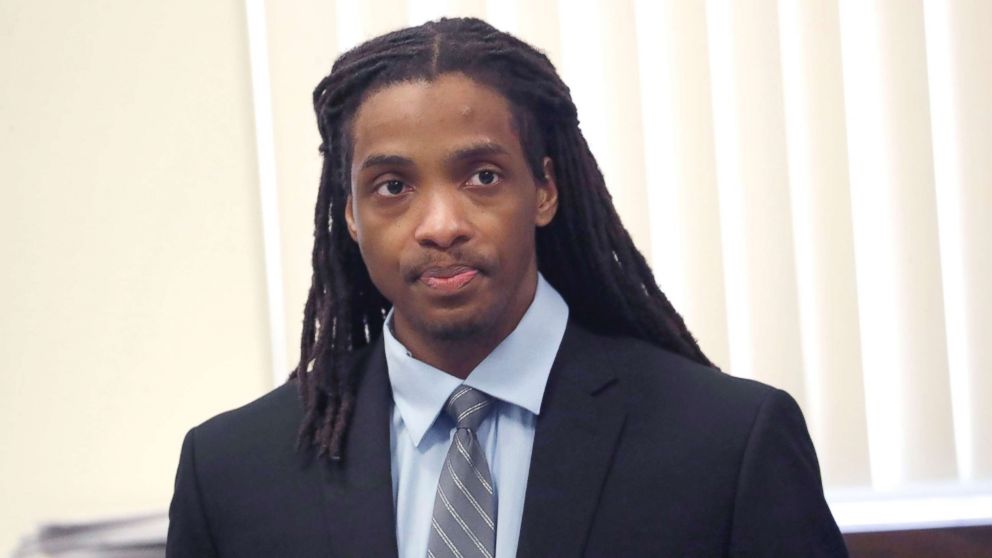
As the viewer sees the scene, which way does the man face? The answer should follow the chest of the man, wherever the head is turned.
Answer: toward the camera

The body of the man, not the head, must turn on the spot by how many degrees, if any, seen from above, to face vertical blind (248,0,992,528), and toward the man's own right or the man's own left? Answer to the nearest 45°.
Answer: approximately 135° to the man's own left

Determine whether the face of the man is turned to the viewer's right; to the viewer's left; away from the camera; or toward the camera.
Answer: toward the camera

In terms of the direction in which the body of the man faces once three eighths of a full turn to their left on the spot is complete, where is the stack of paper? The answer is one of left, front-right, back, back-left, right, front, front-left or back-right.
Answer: left
